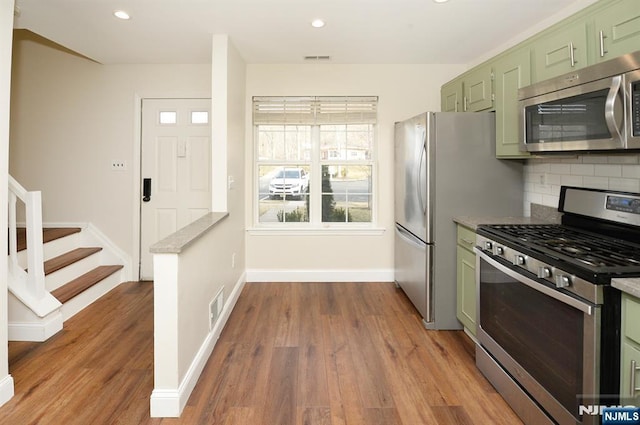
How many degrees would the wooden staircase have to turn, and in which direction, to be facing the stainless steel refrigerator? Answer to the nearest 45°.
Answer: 0° — it already faces it

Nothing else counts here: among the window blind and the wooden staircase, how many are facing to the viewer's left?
0

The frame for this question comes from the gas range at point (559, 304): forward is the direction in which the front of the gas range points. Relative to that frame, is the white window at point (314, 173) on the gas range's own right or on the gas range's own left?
on the gas range's own right

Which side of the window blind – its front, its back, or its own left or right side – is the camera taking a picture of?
front

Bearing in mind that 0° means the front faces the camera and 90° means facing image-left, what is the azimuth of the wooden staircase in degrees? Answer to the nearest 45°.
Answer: approximately 315°

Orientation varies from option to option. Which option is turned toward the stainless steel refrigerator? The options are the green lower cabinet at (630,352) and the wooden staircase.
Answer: the wooden staircase

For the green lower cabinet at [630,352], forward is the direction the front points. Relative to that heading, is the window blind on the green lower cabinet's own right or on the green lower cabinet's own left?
on the green lower cabinet's own right

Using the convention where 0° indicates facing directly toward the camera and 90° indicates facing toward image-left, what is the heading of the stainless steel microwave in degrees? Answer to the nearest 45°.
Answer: approximately 45°

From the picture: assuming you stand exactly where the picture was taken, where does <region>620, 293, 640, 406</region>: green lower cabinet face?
facing the viewer and to the left of the viewer

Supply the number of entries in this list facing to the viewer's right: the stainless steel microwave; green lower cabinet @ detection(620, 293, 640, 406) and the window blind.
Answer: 0

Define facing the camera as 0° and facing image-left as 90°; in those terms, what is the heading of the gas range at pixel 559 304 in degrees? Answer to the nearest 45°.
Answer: approximately 45°

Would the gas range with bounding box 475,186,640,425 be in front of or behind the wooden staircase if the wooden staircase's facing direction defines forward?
in front
